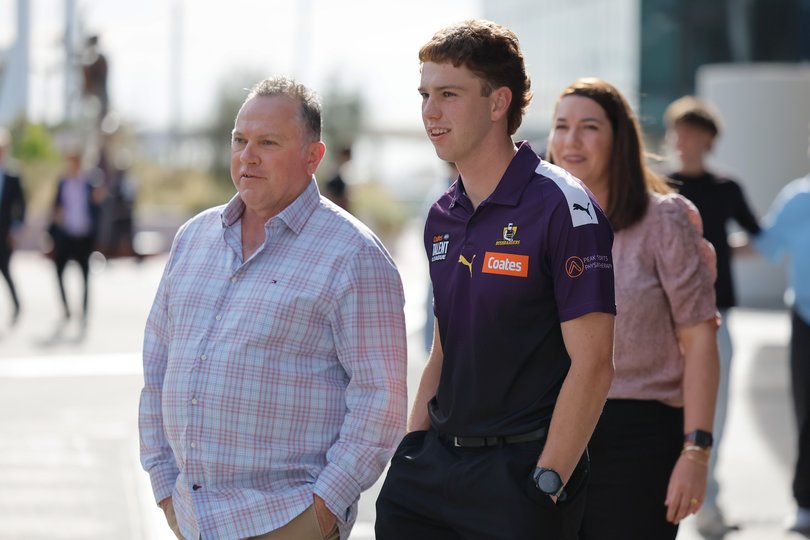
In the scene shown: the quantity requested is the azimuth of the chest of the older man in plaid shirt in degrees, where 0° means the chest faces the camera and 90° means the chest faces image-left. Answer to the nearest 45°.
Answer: approximately 45°

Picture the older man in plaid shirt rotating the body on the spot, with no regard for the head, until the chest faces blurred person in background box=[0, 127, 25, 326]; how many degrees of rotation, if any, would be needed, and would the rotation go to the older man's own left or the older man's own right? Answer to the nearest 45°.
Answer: approximately 135° to the older man's own right

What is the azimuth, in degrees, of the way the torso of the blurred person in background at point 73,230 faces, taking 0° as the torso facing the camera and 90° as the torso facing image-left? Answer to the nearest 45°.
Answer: approximately 0°

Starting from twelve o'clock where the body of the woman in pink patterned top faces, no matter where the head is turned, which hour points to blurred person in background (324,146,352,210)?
The blurred person in background is roughly at 4 o'clock from the woman in pink patterned top.

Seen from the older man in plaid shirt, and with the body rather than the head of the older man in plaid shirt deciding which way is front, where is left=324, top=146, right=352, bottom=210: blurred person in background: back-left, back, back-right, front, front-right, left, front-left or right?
back-right
